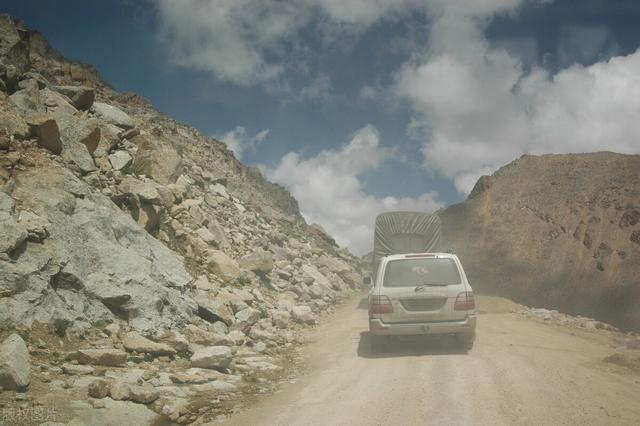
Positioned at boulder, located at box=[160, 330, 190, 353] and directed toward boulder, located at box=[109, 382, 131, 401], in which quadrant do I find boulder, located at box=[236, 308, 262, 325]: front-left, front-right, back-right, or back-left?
back-left

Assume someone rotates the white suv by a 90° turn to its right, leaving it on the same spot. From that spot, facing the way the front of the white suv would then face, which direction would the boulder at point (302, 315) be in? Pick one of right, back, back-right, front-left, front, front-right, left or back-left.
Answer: back-left

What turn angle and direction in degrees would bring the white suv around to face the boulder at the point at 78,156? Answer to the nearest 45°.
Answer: approximately 90° to its left

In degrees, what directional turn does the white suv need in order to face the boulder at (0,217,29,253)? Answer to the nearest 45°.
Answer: approximately 135° to its left

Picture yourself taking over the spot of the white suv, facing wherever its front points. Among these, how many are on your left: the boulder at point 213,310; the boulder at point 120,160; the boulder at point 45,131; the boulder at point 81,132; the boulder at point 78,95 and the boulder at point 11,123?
6

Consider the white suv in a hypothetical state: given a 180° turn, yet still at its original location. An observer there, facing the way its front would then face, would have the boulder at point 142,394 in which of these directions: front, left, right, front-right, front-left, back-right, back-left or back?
front-right

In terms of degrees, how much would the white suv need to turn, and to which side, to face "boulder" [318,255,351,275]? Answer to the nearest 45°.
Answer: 0° — it already faces it

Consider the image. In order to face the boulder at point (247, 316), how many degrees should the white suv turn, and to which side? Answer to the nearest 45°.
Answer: approximately 90° to its left

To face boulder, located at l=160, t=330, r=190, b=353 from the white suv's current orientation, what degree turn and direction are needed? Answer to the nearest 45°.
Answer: approximately 90° to its left

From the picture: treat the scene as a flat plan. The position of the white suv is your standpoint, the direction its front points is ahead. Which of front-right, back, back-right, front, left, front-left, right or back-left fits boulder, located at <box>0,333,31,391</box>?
back-left

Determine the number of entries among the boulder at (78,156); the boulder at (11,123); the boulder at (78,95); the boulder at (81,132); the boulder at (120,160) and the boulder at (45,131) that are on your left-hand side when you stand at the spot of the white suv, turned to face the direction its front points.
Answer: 6

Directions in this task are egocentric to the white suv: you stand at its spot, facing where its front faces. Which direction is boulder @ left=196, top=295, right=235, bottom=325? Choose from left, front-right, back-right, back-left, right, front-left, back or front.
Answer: left

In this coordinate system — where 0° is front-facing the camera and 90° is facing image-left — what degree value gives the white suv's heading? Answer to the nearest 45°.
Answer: approximately 180°

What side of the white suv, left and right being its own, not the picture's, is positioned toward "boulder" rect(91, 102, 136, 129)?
left

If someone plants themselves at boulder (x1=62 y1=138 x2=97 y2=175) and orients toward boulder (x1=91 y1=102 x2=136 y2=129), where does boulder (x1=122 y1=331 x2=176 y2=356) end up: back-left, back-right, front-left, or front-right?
back-right

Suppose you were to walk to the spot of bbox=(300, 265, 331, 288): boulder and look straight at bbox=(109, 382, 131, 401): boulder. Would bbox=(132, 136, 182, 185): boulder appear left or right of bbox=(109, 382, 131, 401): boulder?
right
